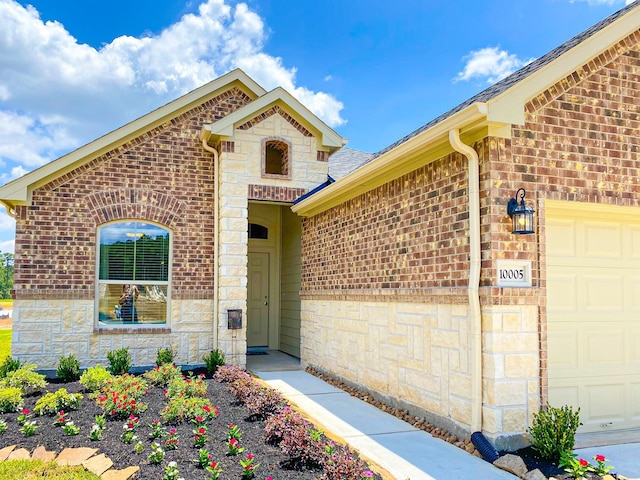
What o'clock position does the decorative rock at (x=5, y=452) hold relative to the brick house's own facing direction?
The decorative rock is roughly at 2 o'clock from the brick house.

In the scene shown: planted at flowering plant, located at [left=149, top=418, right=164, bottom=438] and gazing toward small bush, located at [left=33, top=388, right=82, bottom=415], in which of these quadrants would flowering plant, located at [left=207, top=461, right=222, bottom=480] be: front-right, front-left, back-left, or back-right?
back-left

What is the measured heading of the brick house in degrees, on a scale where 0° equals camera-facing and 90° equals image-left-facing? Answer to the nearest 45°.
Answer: approximately 0°

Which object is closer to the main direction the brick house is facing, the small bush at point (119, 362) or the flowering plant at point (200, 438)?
the flowering plant

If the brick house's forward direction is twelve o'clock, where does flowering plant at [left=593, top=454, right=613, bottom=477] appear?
The flowering plant is roughly at 11 o'clock from the brick house.

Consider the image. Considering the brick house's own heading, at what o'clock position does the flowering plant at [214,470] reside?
The flowering plant is roughly at 1 o'clock from the brick house.

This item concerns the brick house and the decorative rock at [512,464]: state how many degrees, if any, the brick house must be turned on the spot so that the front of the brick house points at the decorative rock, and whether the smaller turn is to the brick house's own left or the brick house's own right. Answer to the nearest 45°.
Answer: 0° — it already faces it

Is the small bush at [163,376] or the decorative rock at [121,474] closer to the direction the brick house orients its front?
the decorative rock
